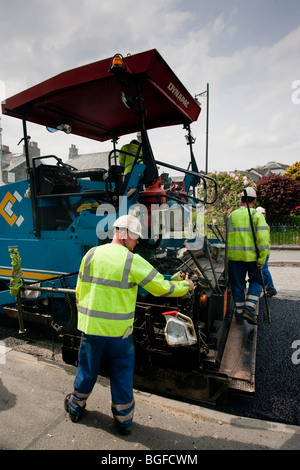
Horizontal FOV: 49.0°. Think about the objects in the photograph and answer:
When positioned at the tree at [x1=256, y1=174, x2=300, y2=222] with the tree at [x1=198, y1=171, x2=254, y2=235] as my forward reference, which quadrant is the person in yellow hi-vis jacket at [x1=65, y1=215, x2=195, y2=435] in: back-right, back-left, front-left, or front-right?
front-left

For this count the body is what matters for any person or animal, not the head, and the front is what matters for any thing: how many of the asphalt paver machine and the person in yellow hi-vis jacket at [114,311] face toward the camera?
0

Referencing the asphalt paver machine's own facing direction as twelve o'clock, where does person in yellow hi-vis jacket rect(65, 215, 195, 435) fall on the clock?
The person in yellow hi-vis jacket is roughly at 8 o'clock from the asphalt paver machine.

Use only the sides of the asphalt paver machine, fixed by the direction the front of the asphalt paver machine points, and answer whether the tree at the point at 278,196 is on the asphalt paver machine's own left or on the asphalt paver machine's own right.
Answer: on the asphalt paver machine's own right

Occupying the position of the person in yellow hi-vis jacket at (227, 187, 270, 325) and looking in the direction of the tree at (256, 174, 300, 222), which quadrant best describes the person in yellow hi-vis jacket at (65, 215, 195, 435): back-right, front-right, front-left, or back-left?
back-left

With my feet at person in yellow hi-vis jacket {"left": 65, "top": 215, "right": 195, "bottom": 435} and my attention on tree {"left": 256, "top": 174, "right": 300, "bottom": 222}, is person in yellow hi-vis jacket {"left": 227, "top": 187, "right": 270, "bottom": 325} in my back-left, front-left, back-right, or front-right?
front-right

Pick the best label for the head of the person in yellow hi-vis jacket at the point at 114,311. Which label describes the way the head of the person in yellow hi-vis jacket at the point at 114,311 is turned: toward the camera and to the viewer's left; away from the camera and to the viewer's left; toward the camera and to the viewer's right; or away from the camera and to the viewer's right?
away from the camera and to the viewer's right

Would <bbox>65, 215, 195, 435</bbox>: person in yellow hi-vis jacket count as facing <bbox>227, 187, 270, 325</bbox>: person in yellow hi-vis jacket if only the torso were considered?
yes

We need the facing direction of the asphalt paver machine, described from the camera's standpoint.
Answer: facing away from the viewer and to the left of the viewer

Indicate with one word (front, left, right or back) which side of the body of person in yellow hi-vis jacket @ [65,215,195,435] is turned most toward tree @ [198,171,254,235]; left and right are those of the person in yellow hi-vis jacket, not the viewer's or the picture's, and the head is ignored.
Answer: front

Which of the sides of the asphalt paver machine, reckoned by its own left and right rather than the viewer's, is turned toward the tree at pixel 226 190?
right

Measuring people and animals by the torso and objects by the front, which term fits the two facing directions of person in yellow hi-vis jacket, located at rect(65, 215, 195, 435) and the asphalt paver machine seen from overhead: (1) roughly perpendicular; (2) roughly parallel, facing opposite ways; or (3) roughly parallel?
roughly perpendicular

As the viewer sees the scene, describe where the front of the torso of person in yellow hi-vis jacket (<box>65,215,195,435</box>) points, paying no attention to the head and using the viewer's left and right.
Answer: facing away from the viewer and to the right of the viewer
